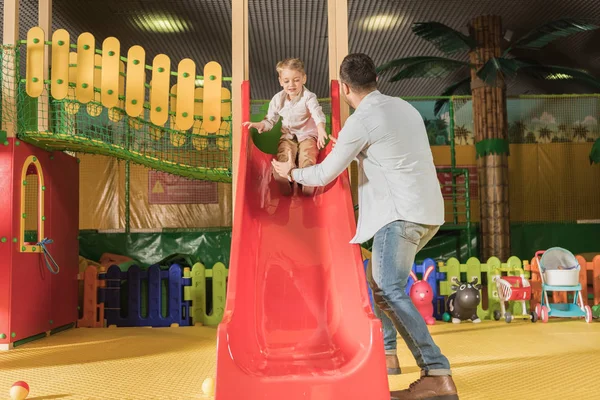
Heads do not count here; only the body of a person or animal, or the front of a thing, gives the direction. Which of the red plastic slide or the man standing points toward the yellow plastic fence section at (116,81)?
the man standing

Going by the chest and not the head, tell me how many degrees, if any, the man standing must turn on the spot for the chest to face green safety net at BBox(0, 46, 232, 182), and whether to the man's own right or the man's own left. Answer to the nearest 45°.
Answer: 0° — they already face it

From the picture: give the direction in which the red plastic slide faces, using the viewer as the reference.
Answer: facing the viewer

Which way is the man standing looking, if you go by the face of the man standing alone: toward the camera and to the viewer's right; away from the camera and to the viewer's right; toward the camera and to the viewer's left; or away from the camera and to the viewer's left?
away from the camera and to the viewer's left

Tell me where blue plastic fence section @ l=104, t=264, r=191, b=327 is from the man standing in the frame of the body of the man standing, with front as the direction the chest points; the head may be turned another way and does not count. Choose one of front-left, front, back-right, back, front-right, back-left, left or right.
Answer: front

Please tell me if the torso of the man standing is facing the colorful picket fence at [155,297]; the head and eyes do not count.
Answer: yes

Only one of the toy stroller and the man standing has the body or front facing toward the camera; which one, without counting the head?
the toy stroller

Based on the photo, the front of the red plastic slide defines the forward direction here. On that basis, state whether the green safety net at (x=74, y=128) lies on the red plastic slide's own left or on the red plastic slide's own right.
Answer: on the red plastic slide's own right

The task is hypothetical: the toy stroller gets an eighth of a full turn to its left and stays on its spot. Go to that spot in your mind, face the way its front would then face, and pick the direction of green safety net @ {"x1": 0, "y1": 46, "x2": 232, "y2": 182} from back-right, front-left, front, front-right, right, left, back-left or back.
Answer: right

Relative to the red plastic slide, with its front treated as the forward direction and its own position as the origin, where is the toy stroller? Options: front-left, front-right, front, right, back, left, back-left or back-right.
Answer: back-left

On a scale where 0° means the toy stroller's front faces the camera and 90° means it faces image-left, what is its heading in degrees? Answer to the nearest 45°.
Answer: approximately 0°

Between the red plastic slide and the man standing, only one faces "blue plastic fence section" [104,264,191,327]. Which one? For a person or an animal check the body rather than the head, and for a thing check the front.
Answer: the man standing

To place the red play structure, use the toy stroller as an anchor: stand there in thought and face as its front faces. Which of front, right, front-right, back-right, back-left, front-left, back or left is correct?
front-right

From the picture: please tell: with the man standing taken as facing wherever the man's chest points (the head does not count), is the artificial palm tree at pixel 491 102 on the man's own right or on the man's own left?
on the man's own right
